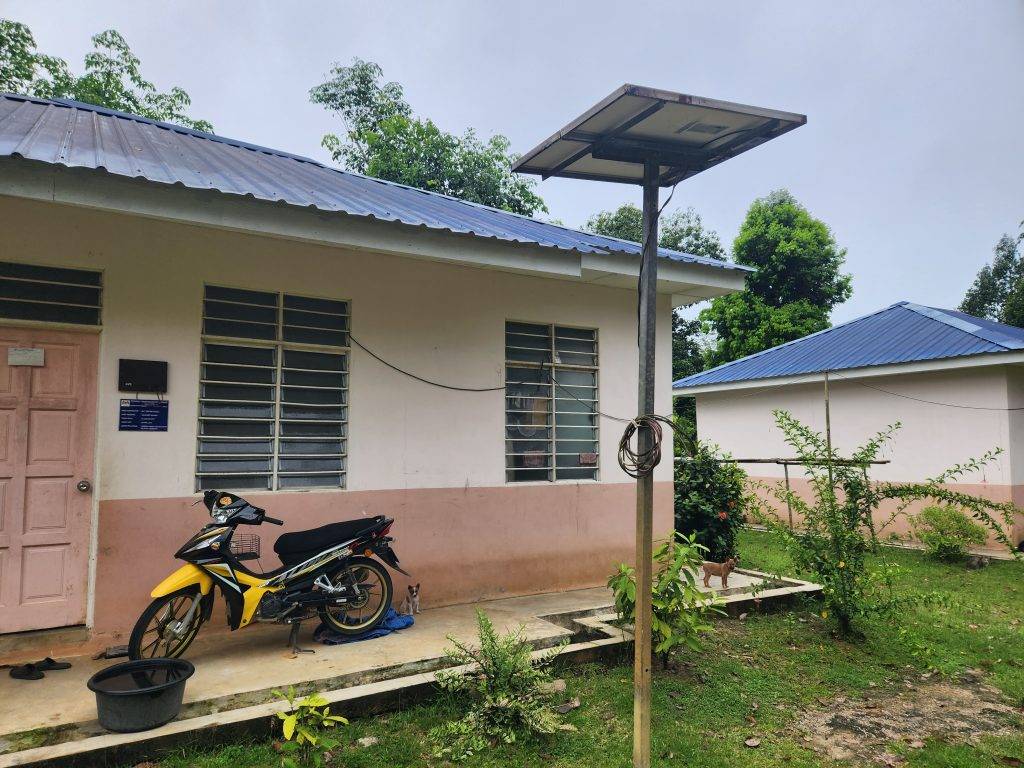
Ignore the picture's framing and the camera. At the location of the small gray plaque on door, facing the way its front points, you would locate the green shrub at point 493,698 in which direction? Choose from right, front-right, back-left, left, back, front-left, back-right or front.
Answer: front-left

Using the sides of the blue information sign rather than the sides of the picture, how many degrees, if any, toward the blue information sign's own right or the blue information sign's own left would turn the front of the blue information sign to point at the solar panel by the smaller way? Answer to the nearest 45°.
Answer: approximately 45° to the blue information sign's own left

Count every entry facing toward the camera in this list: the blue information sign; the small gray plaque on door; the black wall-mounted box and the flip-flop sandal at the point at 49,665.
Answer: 3

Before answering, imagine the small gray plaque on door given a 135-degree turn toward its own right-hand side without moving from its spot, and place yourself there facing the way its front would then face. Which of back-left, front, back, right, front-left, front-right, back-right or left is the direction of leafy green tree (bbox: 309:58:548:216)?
right

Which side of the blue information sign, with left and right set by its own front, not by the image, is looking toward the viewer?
front

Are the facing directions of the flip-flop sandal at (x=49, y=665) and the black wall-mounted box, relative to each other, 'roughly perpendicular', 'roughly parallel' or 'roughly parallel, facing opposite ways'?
roughly perpendicular

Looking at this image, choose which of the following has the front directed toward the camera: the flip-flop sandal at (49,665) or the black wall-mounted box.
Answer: the black wall-mounted box

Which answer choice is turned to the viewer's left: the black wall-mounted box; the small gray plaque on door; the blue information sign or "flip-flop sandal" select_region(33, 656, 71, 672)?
the flip-flop sandal

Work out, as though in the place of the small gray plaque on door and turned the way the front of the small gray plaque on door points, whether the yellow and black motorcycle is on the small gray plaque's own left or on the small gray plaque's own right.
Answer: on the small gray plaque's own left

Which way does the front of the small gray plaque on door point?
toward the camera

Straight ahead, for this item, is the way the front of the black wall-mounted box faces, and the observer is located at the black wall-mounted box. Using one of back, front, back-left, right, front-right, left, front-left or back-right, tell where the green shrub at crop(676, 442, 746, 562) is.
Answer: left
